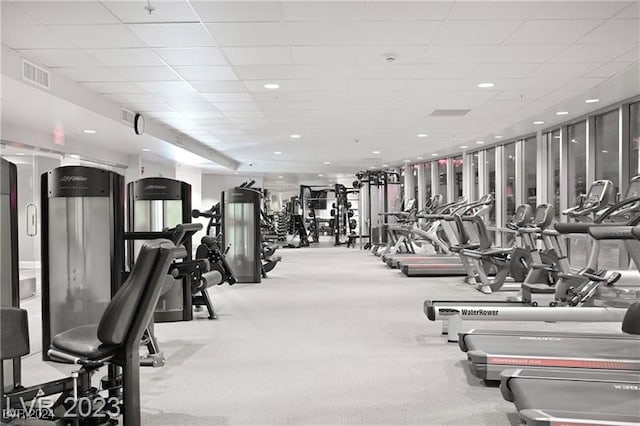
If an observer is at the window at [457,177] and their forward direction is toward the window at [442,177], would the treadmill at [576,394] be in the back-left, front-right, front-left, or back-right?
back-left

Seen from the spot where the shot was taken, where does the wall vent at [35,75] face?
facing the viewer and to the right of the viewer

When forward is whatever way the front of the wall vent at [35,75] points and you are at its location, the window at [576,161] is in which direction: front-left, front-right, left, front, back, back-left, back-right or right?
front-left

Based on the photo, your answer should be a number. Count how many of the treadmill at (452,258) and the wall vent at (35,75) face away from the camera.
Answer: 0

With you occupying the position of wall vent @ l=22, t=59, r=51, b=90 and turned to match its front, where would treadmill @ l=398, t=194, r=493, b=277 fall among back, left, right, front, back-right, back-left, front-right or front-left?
front-left

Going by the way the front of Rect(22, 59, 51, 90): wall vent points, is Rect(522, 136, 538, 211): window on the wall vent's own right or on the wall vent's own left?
on the wall vent's own left

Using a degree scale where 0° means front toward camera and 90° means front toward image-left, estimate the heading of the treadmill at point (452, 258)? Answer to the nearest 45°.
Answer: approximately 270°

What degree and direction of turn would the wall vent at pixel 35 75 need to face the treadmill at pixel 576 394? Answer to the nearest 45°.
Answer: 0° — it already faces it
